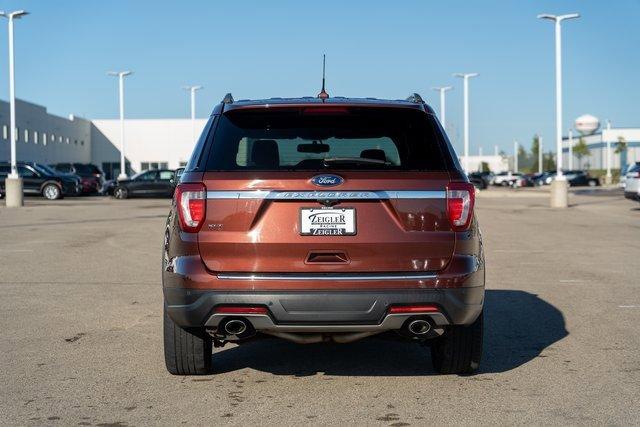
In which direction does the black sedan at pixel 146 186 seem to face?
to the viewer's left

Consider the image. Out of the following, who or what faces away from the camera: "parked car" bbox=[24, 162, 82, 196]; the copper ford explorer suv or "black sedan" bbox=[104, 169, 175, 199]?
the copper ford explorer suv

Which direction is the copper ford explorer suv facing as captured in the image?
away from the camera

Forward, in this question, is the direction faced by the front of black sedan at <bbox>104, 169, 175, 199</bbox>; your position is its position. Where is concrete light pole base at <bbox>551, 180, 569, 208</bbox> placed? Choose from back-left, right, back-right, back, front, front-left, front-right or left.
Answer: back-left

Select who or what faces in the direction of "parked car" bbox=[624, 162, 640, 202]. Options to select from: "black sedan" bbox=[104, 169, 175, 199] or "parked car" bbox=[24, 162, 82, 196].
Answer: "parked car" bbox=[24, 162, 82, 196]

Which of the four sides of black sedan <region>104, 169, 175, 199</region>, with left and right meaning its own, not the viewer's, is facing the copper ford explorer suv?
left

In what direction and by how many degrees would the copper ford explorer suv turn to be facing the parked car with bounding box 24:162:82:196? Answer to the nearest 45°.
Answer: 0° — it already faces it
